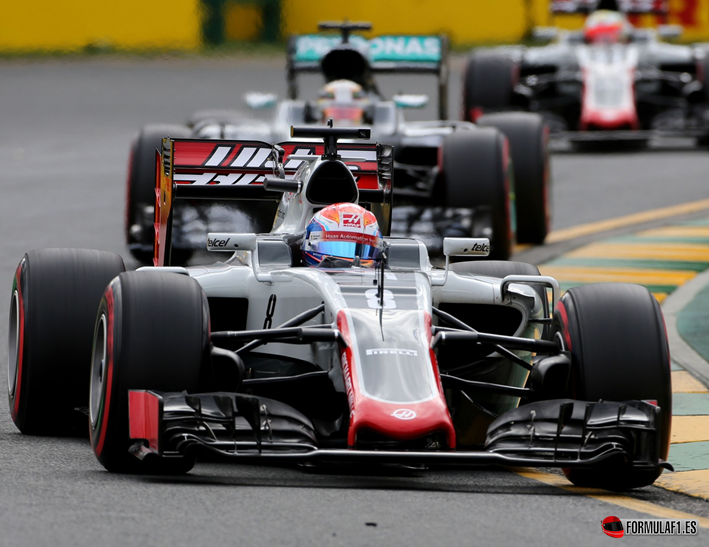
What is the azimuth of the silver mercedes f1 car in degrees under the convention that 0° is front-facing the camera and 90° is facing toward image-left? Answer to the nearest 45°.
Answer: approximately 0°

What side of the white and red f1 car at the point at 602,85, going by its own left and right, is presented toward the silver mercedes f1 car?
front

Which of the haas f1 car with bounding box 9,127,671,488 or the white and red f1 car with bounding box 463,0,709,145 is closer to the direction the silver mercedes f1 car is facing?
the haas f1 car

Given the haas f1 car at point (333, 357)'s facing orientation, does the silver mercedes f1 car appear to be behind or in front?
behind

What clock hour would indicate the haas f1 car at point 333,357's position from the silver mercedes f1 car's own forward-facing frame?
The haas f1 car is roughly at 12 o'clock from the silver mercedes f1 car.

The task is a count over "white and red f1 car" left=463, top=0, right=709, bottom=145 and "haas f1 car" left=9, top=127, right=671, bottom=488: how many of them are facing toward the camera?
2

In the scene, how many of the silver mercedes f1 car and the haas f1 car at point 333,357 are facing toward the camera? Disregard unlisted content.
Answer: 2

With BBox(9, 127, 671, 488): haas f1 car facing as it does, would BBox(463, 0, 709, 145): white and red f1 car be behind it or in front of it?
behind

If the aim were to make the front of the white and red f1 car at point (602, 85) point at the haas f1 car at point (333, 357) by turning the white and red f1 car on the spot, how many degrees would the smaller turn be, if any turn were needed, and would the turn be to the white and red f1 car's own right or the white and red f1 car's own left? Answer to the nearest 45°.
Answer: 0° — it already faces it
